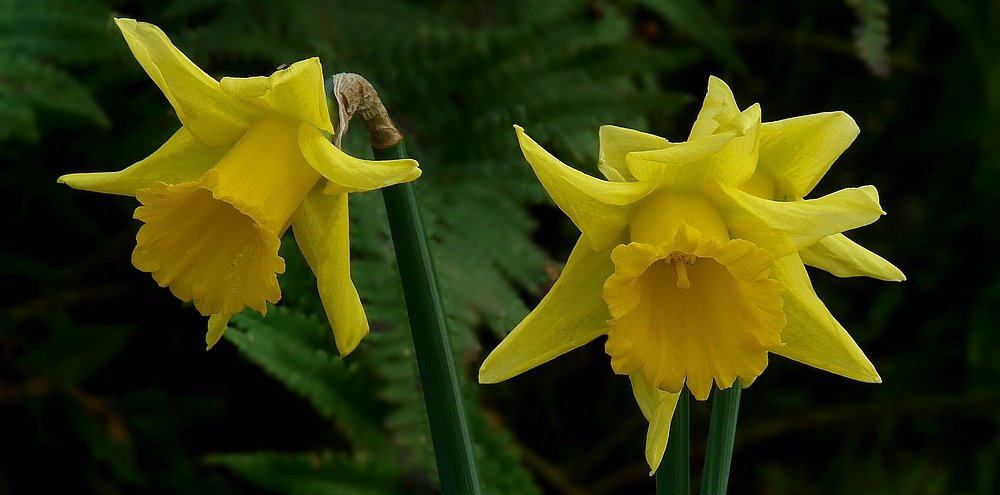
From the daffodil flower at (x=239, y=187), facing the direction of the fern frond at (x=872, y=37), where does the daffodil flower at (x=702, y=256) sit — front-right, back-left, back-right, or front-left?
front-right

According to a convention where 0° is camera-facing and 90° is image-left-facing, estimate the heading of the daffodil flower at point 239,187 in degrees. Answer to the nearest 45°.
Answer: approximately 45°

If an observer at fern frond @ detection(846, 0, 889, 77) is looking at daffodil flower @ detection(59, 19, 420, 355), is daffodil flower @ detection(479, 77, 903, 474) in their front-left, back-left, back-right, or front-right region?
front-left

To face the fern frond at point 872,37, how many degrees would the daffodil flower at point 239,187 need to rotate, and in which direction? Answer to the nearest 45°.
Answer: approximately 180°

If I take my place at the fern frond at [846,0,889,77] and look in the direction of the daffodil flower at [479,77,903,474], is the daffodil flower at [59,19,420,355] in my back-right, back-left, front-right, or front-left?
front-right

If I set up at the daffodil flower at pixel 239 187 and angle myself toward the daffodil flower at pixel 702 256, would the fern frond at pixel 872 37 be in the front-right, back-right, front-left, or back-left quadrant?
front-left

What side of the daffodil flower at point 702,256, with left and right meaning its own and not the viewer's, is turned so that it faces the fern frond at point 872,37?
back

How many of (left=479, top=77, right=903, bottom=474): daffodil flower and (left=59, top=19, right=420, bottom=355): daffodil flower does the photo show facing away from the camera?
0

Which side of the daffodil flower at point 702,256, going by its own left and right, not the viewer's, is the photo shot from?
front
